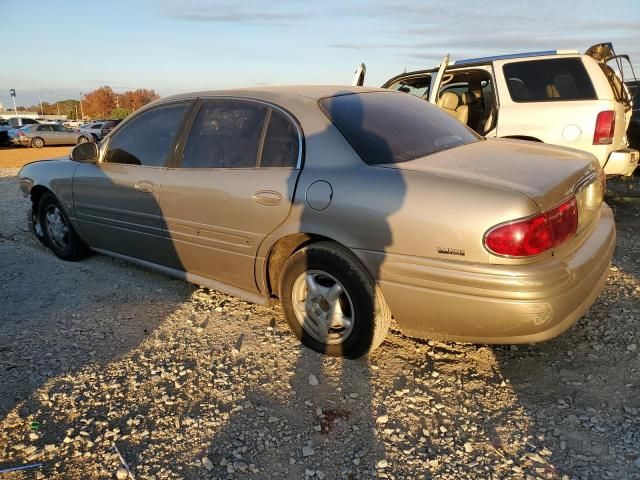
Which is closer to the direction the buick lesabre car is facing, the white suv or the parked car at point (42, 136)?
the parked car

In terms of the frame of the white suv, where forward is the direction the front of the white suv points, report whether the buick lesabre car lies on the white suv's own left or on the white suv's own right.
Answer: on the white suv's own left

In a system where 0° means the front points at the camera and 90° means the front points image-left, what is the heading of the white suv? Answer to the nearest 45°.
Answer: approximately 135°

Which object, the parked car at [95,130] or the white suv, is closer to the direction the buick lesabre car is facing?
the parked car

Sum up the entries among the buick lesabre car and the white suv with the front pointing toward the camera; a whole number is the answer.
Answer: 0

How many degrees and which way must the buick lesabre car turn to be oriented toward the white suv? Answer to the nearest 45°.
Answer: approximately 90° to its right

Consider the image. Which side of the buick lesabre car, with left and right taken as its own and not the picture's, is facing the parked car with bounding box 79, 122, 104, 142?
front

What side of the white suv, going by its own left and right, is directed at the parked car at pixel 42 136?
front

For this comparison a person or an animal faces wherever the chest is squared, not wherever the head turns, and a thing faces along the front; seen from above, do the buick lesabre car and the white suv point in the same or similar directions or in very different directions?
same or similar directions

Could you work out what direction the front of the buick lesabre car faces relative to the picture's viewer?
facing away from the viewer and to the left of the viewer

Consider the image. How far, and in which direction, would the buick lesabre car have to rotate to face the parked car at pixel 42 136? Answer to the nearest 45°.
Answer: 0° — it already faces it
